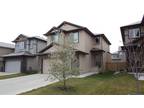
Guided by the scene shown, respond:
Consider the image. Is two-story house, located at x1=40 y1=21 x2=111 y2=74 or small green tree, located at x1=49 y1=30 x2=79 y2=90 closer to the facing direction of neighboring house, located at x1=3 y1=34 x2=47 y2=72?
the small green tree

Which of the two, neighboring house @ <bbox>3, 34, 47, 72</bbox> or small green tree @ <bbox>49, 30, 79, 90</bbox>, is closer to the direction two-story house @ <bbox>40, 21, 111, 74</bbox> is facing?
the small green tree

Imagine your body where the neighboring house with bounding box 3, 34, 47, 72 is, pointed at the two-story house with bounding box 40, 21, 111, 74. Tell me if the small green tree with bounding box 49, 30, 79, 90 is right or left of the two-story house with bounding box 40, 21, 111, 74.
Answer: right

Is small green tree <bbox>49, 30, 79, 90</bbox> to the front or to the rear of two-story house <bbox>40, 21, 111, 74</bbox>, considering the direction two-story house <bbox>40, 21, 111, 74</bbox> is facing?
to the front

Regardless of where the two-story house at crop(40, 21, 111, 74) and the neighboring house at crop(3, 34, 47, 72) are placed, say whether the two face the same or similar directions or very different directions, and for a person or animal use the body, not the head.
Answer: same or similar directions

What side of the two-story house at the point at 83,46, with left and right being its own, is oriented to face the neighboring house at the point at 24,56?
right

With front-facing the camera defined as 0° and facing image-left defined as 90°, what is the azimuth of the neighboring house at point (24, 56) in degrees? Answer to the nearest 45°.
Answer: approximately 45°

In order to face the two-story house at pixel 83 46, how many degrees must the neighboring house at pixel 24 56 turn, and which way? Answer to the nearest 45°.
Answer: approximately 90° to its left

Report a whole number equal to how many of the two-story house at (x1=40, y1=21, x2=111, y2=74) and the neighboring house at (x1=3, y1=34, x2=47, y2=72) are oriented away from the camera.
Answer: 0

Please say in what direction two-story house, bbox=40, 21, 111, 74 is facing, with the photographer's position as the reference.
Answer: facing the viewer and to the left of the viewer

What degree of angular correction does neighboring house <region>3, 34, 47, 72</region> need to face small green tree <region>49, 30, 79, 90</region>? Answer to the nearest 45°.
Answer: approximately 45° to its left
